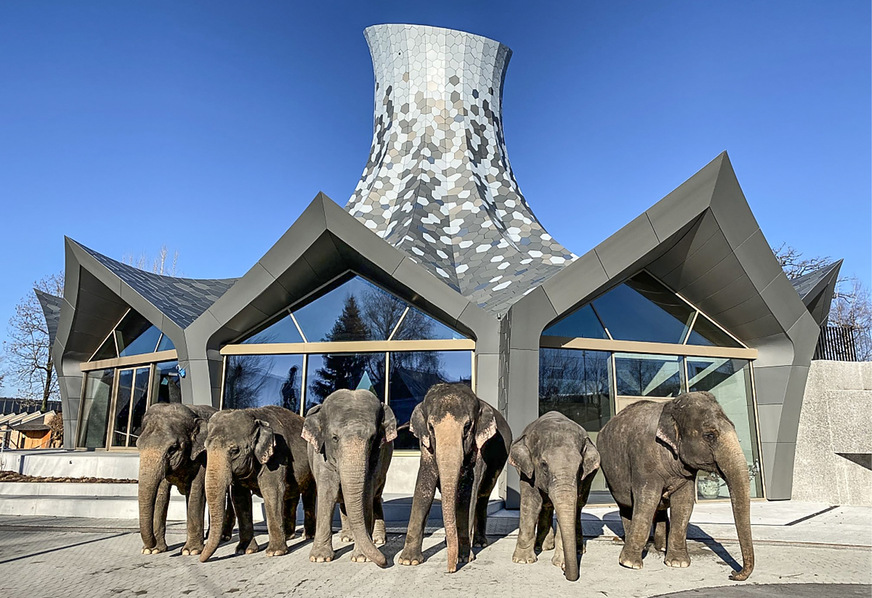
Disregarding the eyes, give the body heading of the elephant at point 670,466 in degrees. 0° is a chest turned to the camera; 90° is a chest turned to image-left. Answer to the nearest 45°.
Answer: approximately 315°

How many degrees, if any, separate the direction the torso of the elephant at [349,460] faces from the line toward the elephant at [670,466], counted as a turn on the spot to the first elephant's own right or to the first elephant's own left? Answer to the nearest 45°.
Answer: approximately 90° to the first elephant's own left

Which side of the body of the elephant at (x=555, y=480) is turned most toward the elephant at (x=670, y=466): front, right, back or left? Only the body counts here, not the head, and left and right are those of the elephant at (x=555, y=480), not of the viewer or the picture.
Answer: left

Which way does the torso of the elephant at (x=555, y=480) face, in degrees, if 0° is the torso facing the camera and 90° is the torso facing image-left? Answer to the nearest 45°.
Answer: approximately 0°

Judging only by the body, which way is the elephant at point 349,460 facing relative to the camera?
toward the camera

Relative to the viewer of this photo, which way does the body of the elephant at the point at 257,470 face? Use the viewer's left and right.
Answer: facing the viewer and to the left of the viewer

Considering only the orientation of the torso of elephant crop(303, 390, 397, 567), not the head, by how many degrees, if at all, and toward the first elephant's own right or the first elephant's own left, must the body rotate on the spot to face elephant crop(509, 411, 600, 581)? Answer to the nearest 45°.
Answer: approximately 90° to the first elephant's own left

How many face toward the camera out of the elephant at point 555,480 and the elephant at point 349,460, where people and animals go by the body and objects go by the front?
2

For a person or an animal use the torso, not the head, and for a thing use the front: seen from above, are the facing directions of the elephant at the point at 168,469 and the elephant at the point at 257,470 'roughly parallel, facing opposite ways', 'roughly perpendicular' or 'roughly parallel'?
roughly parallel

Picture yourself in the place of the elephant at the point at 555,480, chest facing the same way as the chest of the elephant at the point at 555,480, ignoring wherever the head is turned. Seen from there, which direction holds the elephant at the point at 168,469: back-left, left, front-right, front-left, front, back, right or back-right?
right

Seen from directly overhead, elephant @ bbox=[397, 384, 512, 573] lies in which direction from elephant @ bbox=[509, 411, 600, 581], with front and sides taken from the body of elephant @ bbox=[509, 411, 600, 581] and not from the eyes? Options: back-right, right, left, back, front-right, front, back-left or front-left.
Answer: right

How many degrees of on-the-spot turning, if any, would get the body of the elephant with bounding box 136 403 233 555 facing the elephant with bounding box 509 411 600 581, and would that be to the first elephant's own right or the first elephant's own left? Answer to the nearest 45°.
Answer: approximately 90° to the first elephant's own left
